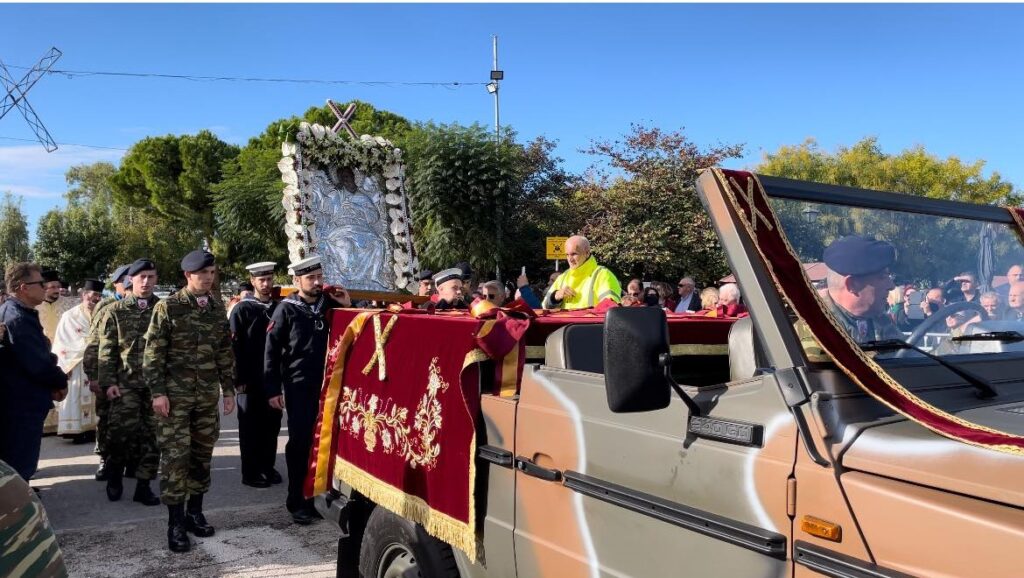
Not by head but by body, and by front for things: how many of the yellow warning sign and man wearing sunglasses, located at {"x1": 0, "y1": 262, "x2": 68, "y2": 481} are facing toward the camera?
1

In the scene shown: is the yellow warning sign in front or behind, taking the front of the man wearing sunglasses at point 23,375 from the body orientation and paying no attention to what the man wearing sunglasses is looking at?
in front

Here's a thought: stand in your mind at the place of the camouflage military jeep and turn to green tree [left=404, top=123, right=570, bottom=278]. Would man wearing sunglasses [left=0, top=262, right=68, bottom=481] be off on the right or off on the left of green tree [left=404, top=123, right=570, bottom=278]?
left

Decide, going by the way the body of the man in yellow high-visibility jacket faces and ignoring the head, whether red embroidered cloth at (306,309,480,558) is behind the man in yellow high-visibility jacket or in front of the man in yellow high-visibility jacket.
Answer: in front

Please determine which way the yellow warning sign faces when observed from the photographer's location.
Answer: facing the viewer

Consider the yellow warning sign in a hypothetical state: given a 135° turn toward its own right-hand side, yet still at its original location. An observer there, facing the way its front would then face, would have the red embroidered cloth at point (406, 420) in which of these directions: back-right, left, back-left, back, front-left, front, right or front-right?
back-left

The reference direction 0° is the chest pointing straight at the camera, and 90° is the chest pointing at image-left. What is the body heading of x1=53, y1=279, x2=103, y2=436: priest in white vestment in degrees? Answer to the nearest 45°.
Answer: approximately 315°

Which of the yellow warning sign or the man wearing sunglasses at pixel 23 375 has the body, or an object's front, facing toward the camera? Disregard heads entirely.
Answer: the yellow warning sign

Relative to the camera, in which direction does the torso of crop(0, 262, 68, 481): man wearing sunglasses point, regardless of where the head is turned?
to the viewer's right

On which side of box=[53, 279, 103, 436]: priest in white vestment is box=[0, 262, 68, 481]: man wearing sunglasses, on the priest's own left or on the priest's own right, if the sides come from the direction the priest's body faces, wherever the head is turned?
on the priest's own right

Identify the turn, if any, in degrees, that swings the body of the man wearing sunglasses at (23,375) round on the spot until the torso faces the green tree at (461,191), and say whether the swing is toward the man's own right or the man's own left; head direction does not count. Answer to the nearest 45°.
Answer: approximately 45° to the man's own left

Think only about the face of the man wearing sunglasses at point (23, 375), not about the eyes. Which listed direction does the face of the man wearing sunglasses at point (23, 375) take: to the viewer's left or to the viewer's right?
to the viewer's right

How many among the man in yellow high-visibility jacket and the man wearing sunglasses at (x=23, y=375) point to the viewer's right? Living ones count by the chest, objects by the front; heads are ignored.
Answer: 1

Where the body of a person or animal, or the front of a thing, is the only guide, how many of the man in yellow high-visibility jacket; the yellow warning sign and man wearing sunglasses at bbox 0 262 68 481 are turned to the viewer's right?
1

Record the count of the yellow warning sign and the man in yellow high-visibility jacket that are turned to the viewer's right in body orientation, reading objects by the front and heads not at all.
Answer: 0

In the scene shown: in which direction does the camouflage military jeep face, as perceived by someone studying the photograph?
facing the viewer and to the right of the viewer

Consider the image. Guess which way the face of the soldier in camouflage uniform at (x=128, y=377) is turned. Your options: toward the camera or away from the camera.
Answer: toward the camera
